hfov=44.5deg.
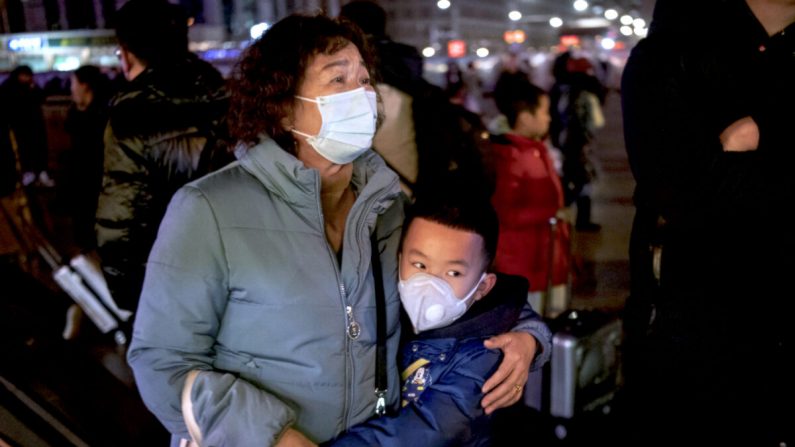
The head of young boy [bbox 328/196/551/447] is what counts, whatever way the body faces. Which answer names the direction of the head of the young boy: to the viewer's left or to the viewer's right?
to the viewer's left

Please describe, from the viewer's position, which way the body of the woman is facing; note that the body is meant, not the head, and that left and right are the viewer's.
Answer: facing the viewer and to the right of the viewer

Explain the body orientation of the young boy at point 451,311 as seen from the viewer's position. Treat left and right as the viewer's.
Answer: facing the viewer and to the left of the viewer

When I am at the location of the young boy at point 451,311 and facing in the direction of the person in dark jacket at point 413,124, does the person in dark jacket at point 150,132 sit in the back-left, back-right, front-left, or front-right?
front-left
